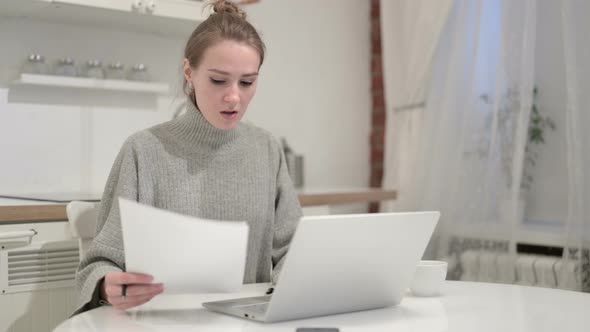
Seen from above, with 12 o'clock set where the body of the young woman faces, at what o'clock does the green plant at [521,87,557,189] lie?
The green plant is roughly at 9 o'clock from the young woman.

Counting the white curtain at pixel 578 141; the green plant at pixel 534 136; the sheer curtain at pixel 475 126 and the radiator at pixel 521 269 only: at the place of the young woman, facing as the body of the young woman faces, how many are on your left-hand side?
4

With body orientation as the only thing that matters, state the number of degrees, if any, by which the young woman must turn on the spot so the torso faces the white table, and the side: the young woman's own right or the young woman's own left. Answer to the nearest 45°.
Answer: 0° — they already face it

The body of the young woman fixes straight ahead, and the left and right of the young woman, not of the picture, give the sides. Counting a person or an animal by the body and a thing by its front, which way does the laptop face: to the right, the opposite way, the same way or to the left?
the opposite way

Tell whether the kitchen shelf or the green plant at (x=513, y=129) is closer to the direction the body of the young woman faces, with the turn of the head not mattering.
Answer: the green plant

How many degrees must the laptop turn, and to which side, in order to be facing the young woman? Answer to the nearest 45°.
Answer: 0° — it already faces them

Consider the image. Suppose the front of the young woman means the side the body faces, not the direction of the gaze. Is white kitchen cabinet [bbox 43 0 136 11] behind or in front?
behind

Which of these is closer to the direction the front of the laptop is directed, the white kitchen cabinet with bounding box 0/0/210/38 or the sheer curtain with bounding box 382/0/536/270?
the white kitchen cabinet

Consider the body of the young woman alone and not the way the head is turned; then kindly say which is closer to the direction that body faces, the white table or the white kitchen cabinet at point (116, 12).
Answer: the white table

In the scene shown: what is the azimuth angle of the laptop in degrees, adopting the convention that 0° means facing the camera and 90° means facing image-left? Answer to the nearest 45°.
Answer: approximately 135°

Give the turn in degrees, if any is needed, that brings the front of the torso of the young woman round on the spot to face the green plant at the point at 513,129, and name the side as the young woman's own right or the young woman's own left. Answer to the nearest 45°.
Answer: approximately 90° to the young woman's own left

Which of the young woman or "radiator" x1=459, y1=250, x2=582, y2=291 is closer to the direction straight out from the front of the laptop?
the young woman
